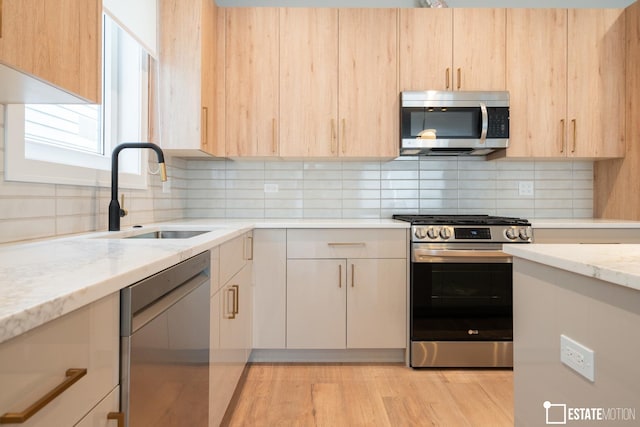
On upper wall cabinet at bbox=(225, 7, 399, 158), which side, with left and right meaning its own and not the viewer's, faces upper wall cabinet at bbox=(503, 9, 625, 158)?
left

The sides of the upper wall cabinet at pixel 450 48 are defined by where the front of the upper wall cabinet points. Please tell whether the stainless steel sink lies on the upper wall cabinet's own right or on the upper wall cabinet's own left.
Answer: on the upper wall cabinet's own right

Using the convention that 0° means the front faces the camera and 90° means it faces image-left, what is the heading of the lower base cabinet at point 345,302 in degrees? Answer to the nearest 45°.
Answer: approximately 0°

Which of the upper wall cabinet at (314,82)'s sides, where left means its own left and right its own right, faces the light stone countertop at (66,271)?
front

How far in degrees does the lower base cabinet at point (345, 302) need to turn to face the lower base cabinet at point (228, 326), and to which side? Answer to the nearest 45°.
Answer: approximately 45° to its right

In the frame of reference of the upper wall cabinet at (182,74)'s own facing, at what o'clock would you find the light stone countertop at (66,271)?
The light stone countertop is roughly at 3 o'clock from the upper wall cabinet.

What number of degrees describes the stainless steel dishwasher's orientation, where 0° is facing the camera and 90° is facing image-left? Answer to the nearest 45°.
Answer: approximately 315°
